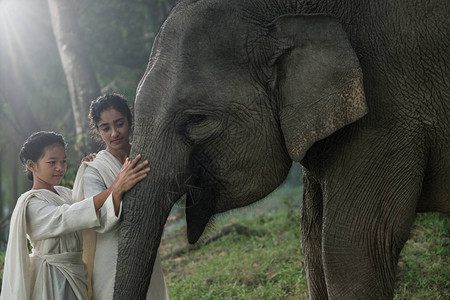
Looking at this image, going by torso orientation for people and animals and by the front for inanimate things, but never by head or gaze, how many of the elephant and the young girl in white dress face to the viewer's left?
1

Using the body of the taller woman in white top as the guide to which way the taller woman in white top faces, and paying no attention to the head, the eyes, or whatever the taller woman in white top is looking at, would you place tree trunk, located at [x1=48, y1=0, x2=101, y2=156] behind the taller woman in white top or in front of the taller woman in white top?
behind

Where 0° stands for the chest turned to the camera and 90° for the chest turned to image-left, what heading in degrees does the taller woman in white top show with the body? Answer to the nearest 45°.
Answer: approximately 315°

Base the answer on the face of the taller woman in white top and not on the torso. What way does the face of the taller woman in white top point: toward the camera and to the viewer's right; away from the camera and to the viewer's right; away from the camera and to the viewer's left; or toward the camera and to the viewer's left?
toward the camera and to the viewer's right

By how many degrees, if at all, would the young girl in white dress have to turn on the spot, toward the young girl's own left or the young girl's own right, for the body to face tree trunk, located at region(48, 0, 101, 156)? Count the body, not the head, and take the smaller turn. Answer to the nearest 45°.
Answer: approximately 135° to the young girl's own left

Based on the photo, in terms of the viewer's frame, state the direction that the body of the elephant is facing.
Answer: to the viewer's left

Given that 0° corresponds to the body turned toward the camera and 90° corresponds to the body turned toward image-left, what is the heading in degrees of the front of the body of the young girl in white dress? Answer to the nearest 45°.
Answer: approximately 315°

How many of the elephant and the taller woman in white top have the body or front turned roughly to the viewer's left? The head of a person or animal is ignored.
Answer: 1

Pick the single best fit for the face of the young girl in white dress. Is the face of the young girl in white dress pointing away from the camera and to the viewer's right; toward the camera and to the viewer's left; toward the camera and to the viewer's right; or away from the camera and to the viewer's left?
toward the camera and to the viewer's right

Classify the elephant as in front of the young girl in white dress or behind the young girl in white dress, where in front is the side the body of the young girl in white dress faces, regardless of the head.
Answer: in front
